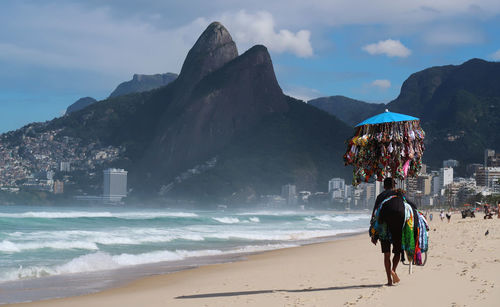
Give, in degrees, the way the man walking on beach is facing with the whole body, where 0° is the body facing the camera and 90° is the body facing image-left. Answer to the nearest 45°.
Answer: approximately 180°
